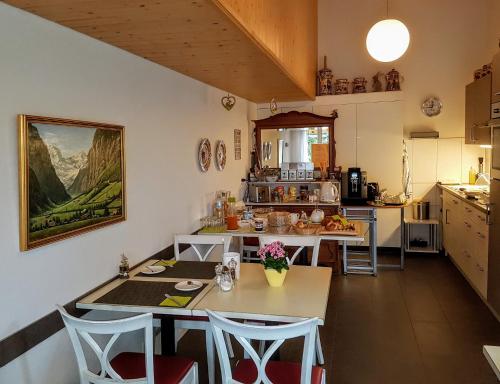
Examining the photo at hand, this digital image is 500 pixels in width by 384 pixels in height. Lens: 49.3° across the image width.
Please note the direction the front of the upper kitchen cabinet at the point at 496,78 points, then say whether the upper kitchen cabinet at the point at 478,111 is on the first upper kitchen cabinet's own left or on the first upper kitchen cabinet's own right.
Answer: on the first upper kitchen cabinet's own right

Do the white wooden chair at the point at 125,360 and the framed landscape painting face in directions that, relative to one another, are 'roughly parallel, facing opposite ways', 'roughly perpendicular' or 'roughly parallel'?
roughly perpendicular

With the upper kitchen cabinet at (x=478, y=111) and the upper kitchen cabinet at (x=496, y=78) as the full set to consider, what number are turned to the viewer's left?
2

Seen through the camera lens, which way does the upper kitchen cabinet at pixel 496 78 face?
facing to the left of the viewer

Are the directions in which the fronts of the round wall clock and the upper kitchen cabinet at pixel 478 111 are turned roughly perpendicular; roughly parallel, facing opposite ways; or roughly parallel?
roughly perpendicular

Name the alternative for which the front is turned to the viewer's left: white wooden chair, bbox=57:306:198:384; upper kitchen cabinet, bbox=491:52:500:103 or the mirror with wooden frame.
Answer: the upper kitchen cabinet

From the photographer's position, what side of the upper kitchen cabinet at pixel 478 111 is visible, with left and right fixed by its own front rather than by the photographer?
left

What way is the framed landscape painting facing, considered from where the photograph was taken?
facing the viewer and to the right of the viewer

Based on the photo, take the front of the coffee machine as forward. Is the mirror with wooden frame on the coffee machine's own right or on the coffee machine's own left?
on the coffee machine's own right

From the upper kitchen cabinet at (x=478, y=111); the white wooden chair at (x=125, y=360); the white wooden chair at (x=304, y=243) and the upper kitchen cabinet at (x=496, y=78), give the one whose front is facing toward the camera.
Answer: the white wooden chair at (x=304, y=243)
